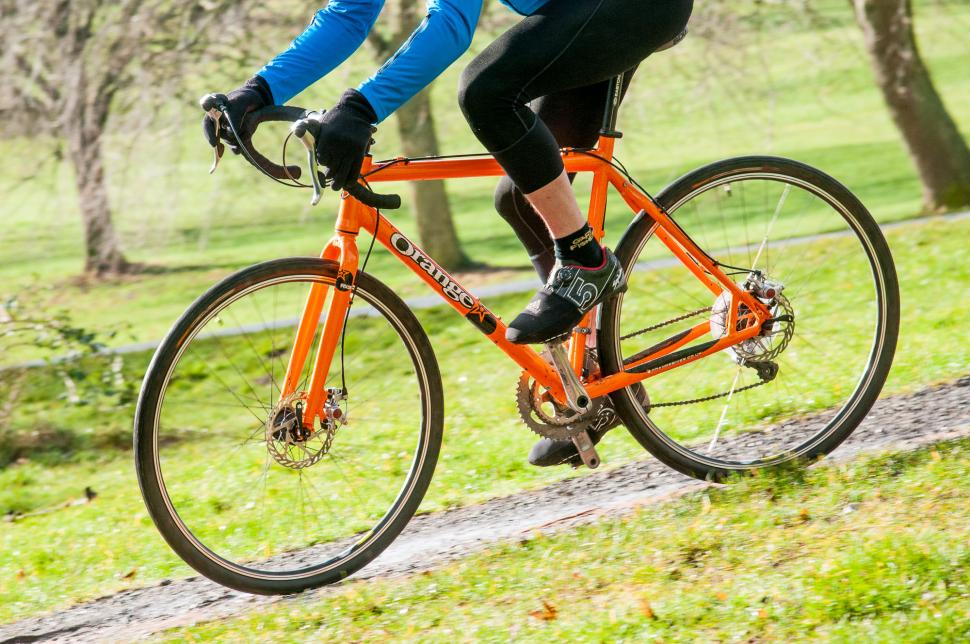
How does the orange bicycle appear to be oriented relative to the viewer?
to the viewer's left

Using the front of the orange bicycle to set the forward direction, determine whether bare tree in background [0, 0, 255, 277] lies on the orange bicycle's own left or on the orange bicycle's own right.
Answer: on the orange bicycle's own right

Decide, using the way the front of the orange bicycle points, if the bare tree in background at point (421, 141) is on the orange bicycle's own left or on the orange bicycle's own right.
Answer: on the orange bicycle's own right
